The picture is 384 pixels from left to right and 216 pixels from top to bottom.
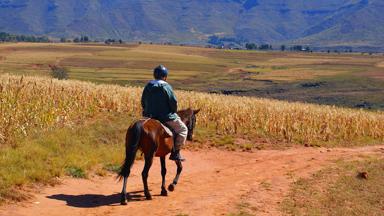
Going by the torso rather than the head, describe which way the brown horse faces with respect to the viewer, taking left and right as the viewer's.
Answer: facing away from the viewer and to the right of the viewer

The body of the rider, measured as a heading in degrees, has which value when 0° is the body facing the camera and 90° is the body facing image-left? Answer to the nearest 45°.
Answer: approximately 225°
